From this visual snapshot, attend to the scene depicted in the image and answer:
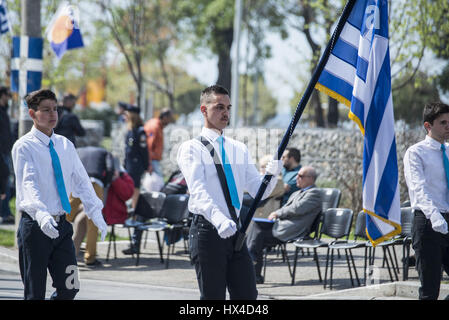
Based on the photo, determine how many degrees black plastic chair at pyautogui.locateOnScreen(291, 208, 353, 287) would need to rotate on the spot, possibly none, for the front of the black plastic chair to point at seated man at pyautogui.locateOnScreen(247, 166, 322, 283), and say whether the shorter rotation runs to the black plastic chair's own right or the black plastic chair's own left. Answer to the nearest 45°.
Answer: approximately 45° to the black plastic chair's own right

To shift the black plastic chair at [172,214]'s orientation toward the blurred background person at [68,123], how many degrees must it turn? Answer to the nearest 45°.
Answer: approximately 90° to its right

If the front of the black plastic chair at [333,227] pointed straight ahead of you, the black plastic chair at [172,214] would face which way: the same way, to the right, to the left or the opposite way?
the same way

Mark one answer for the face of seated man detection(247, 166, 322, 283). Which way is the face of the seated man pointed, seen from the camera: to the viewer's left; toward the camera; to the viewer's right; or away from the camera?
to the viewer's left

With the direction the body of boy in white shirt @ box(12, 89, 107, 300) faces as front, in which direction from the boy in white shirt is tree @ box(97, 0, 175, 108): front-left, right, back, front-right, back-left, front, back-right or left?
back-left

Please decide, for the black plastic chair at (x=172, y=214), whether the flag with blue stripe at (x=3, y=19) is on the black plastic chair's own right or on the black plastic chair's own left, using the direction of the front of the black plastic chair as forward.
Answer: on the black plastic chair's own right

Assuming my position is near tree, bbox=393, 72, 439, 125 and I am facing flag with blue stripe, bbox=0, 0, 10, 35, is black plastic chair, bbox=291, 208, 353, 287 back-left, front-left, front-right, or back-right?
front-left

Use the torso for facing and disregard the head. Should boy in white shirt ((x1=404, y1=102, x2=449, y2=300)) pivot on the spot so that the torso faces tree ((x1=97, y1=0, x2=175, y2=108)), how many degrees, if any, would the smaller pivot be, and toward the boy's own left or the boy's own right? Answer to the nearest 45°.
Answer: approximately 180°

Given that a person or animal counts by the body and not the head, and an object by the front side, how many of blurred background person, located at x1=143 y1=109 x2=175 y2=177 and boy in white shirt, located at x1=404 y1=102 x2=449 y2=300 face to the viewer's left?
0

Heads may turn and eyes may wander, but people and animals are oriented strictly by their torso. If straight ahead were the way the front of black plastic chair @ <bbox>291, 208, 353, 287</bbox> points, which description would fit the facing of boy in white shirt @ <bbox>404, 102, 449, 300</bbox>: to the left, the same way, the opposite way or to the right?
to the left

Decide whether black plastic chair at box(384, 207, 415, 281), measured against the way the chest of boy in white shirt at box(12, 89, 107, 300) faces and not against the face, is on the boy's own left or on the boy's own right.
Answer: on the boy's own left

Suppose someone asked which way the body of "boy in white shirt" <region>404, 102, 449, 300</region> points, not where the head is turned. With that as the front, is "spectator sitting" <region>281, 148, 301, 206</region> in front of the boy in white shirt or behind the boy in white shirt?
behind

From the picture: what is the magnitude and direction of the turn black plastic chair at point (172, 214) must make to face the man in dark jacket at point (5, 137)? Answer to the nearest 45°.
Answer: approximately 90° to its right
